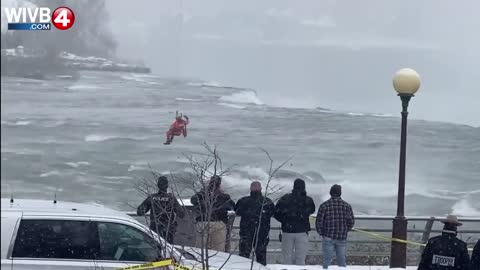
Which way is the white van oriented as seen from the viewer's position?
to the viewer's right

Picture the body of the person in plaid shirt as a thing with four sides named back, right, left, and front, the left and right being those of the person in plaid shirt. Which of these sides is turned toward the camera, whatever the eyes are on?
back

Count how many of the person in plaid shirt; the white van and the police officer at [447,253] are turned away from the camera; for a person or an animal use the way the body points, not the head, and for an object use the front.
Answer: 2

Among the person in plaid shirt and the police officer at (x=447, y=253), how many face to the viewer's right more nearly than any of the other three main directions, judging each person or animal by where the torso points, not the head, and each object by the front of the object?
0

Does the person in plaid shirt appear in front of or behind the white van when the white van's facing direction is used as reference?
in front

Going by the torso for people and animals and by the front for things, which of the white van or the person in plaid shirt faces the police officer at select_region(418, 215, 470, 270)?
the white van

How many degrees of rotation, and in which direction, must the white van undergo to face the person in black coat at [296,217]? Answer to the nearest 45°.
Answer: approximately 45° to its left

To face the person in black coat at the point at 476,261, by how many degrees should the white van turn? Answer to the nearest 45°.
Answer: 0° — it already faces them

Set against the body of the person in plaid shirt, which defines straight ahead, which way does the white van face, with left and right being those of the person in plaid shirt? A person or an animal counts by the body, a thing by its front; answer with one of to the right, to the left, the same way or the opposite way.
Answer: to the right

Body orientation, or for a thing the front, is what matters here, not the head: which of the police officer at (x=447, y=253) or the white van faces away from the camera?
the police officer

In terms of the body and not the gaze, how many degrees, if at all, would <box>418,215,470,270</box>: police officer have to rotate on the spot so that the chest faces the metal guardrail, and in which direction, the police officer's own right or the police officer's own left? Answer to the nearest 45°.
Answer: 0° — they already face it

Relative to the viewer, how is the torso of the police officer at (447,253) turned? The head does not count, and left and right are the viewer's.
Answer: facing away from the viewer

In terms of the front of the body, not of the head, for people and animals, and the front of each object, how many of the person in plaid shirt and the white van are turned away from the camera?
1

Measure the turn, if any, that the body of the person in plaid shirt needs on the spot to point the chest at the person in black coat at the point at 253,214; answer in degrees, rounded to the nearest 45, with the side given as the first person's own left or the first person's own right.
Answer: approximately 90° to the first person's own left
